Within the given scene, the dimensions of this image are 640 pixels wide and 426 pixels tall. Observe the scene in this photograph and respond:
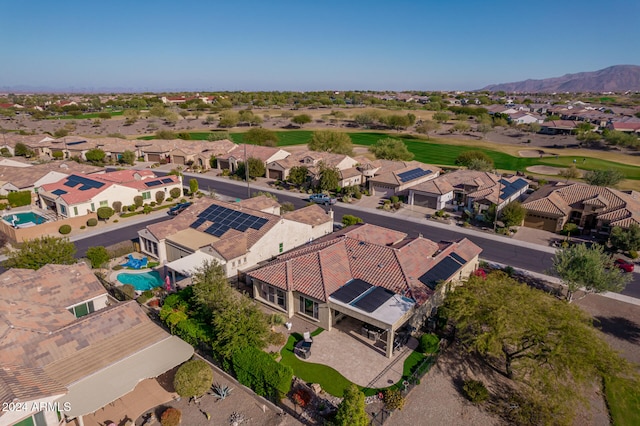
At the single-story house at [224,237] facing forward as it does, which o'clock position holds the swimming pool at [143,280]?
The swimming pool is roughly at 7 o'clock from the single-story house.

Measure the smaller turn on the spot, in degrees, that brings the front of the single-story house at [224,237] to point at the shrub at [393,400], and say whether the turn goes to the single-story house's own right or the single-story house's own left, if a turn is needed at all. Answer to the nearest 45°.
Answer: approximately 135° to the single-story house's own right

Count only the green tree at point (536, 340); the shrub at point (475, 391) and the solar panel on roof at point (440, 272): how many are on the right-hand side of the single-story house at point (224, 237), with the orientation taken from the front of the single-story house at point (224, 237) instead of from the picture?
3

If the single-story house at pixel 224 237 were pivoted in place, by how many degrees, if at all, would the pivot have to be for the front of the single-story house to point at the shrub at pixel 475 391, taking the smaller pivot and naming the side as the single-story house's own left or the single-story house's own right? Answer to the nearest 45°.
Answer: approximately 90° to the single-story house's own right

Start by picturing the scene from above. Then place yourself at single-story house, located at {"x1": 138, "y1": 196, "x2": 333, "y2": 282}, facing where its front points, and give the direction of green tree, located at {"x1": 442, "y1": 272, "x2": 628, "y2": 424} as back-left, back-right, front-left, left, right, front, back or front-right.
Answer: right

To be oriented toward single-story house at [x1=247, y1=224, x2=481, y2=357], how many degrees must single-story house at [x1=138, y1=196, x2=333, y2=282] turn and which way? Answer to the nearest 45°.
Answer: approximately 90° to its right

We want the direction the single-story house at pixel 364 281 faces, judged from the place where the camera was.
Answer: facing away from the viewer and to the right of the viewer

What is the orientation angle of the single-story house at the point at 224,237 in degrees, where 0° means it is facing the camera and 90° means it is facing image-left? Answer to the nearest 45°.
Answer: approximately 225°

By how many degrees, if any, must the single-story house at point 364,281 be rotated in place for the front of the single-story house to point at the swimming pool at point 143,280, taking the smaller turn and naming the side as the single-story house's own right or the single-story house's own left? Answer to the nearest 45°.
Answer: approximately 135° to the single-story house's own left
